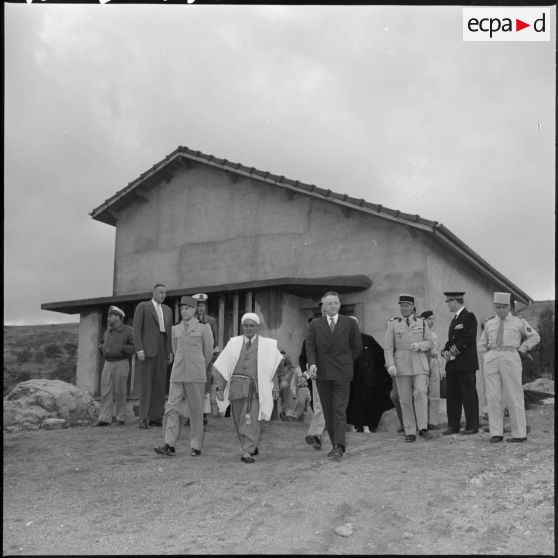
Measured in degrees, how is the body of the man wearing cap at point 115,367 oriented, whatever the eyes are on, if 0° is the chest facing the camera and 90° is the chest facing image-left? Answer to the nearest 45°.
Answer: approximately 45°

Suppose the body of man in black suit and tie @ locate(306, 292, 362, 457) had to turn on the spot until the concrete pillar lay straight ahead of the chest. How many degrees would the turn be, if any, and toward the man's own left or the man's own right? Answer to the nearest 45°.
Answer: approximately 135° to the man's own right

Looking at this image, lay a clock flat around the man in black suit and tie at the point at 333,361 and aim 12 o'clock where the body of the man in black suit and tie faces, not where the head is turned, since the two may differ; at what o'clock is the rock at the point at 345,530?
The rock is roughly at 12 o'clock from the man in black suit and tie.

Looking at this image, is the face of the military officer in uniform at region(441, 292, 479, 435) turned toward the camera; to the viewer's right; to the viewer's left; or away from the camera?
to the viewer's left

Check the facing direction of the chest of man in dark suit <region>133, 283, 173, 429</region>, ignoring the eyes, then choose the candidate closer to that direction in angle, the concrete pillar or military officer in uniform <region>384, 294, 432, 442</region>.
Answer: the military officer in uniform

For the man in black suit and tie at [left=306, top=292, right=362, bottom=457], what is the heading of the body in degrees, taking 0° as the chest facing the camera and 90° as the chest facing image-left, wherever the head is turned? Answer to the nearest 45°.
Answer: approximately 0°

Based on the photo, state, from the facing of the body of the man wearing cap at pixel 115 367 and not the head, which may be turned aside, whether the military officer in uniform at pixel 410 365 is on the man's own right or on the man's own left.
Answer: on the man's own left

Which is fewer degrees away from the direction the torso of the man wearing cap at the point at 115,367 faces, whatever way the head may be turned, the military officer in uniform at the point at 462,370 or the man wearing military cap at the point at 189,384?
the man wearing military cap
